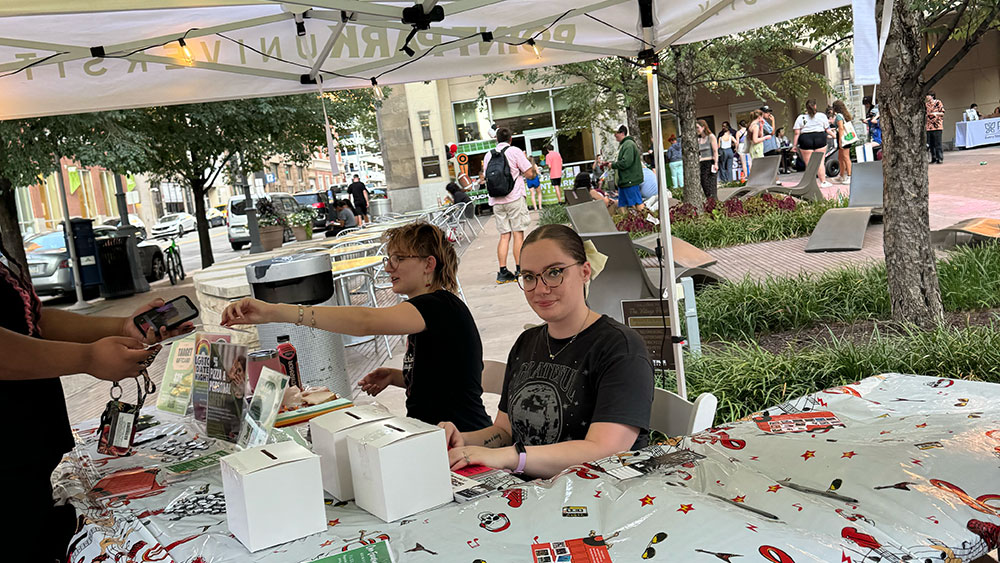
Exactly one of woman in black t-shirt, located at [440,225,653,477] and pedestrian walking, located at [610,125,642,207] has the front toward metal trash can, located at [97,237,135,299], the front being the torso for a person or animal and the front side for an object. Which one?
the pedestrian walking

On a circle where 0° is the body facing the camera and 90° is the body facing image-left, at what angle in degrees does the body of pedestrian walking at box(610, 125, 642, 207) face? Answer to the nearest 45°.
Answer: approximately 90°

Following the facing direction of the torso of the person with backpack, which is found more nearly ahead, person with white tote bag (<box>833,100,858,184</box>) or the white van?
the person with white tote bag

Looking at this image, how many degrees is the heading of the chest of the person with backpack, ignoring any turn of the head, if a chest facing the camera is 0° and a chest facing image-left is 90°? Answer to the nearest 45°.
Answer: approximately 225°

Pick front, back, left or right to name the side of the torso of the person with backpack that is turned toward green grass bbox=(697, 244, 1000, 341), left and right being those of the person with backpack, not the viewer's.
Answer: right

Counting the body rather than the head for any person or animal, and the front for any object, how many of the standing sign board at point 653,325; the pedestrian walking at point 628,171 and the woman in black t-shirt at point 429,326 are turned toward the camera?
1

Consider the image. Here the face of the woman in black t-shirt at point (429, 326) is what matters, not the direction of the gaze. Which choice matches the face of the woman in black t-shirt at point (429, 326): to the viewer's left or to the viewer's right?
to the viewer's left

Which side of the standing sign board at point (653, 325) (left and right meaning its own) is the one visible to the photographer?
front

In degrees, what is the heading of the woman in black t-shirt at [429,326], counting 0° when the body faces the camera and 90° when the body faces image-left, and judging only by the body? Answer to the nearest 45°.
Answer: approximately 90°

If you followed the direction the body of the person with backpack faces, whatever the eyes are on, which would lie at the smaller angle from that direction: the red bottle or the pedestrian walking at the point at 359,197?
the pedestrian walking
